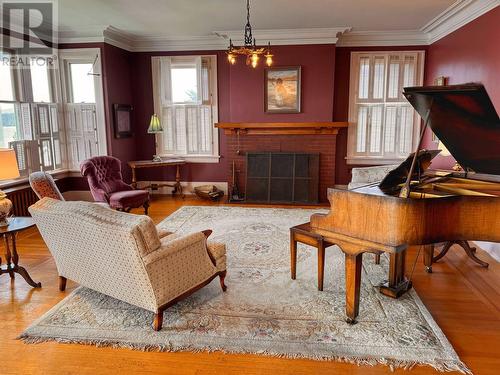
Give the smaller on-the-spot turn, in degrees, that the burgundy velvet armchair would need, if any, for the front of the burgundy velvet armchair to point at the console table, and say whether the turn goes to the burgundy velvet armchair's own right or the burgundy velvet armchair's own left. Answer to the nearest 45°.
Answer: approximately 90° to the burgundy velvet armchair's own left

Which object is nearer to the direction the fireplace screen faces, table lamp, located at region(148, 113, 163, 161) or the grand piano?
the grand piano

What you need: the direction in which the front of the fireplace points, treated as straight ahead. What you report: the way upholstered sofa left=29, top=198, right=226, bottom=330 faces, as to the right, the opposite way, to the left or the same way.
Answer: the opposite way

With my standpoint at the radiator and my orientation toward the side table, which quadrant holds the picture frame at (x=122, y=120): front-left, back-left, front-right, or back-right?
back-left

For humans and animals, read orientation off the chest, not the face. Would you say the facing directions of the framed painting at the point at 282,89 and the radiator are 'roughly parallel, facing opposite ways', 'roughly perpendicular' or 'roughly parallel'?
roughly perpendicular

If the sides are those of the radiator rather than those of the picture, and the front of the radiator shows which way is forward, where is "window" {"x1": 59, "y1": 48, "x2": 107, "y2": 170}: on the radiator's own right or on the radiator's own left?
on the radiator's own left

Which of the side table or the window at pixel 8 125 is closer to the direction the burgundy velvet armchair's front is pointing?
the side table

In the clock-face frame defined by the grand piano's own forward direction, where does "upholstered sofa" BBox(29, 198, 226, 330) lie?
The upholstered sofa is roughly at 10 o'clock from the grand piano.

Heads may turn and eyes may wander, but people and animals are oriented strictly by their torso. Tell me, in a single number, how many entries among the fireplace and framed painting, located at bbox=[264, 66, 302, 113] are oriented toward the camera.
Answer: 2
